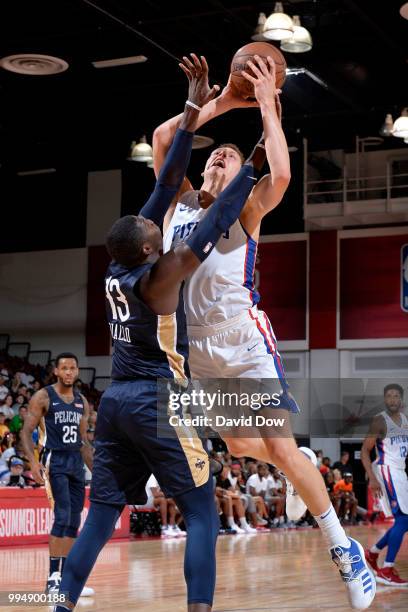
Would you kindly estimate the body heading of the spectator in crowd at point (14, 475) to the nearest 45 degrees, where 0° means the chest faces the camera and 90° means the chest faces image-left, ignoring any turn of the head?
approximately 315°

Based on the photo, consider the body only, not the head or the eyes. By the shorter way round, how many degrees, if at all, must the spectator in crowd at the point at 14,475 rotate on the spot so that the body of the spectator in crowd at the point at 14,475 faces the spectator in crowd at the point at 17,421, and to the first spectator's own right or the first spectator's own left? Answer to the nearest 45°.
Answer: approximately 135° to the first spectator's own left

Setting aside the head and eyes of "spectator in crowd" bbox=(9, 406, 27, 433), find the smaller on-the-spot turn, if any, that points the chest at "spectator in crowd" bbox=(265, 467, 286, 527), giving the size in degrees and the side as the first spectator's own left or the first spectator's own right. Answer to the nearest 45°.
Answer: approximately 45° to the first spectator's own left

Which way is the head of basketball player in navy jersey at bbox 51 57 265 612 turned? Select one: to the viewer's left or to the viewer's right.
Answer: to the viewer's right

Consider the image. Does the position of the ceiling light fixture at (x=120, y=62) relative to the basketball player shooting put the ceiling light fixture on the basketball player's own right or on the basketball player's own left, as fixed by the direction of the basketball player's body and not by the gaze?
on the basketball player's own right

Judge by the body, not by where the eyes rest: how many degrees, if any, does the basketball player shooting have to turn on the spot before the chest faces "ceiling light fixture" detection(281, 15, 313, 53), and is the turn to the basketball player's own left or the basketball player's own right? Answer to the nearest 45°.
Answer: approximately 135° to the basketball player's own right

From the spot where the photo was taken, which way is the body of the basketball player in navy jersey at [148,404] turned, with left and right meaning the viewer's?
facing away from the viewer and to the right of the viewer

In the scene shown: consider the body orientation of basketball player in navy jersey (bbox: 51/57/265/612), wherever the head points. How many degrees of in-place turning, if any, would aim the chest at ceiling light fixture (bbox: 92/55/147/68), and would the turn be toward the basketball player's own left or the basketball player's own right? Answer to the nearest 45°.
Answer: approximately 45° to the basketball player's own left
